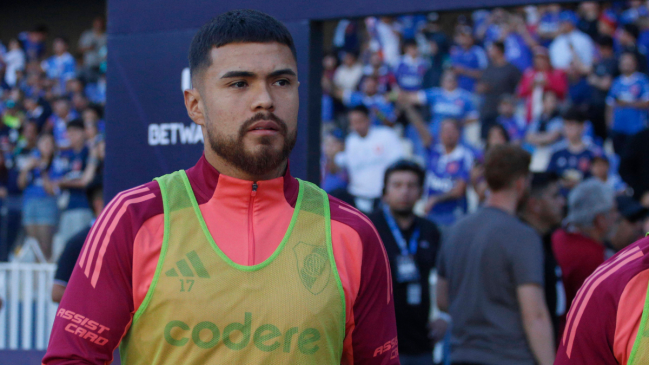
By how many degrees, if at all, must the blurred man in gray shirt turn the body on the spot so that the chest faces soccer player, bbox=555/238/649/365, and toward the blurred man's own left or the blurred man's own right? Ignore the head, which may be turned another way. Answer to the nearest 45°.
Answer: approximately 135° to the blurred man's own right

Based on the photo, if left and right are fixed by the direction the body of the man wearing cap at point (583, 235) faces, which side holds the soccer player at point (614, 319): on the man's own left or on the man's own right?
on the man's own right

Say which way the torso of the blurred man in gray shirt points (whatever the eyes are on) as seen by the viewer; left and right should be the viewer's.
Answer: facing away from the viewer and to the right of the viewer

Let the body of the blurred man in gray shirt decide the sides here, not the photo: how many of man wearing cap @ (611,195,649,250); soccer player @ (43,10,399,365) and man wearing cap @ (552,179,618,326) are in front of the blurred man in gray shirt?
2

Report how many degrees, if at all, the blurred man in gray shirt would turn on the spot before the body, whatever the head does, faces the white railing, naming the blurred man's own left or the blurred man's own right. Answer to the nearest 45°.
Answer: approximately 90° to the blurred man's own left

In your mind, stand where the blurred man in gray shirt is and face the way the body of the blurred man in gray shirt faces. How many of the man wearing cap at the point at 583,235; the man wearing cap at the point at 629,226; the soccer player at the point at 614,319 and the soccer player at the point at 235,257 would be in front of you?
2

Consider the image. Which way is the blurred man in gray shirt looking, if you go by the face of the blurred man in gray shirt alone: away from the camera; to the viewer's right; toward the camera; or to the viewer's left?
away from the camera

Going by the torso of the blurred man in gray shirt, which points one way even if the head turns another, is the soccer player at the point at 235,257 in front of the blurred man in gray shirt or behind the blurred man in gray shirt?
behind
